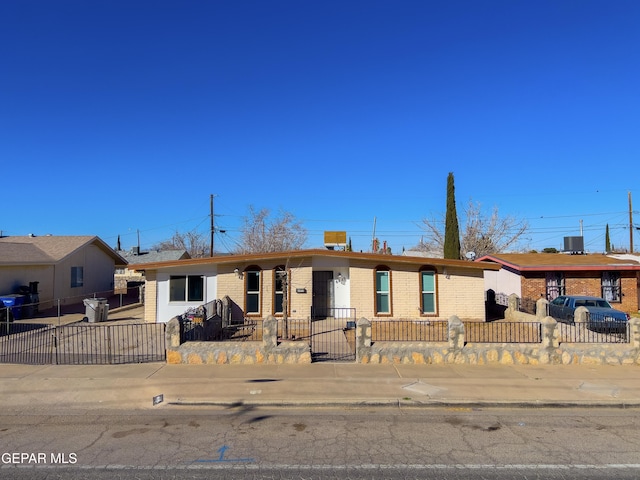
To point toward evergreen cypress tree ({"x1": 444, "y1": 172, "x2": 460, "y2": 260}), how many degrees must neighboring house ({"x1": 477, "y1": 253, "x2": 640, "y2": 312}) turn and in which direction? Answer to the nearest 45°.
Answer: approximately 135° to its right

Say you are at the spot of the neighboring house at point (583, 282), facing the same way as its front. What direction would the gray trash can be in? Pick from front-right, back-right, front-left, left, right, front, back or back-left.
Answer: front-right

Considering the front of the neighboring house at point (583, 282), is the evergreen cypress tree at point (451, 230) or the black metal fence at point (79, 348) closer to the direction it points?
the black metal fence

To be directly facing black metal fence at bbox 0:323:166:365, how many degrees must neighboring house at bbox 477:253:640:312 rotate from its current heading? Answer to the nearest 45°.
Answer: approximately 45° to its right

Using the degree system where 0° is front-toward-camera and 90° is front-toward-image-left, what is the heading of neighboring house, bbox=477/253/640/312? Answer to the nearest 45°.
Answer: approximately 0°

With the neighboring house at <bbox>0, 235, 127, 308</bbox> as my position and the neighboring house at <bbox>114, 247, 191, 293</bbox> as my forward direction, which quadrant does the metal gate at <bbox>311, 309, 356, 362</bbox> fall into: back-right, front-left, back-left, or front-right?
back-right

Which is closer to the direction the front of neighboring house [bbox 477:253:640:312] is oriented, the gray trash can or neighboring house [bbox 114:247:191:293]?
the gray trash can

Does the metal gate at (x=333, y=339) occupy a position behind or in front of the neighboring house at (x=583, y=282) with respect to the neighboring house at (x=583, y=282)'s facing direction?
in front

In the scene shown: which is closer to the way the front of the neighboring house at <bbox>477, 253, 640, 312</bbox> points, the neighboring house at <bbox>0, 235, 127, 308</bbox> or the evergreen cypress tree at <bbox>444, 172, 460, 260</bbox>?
the neighboring house
